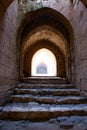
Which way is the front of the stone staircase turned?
toward the camera
